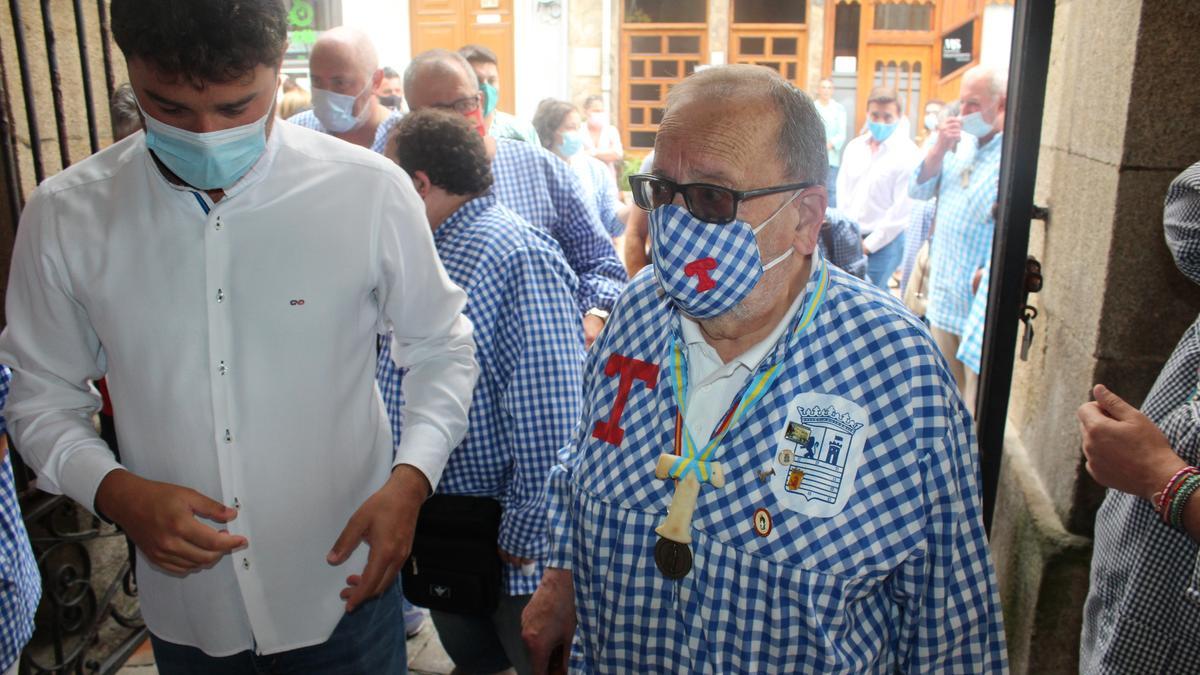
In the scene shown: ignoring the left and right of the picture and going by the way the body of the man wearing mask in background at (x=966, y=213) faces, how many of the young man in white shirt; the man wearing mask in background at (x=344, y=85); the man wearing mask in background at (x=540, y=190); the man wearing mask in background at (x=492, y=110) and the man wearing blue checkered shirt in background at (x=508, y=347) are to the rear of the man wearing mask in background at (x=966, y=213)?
0

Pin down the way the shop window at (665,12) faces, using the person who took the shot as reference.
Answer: facing the viewer

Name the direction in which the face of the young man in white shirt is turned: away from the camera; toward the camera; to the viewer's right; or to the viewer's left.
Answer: toward the camera

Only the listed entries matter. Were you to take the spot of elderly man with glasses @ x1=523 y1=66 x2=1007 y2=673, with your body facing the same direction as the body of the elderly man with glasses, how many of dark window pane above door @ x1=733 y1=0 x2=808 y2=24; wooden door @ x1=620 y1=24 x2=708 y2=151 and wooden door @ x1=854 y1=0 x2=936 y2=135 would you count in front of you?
0

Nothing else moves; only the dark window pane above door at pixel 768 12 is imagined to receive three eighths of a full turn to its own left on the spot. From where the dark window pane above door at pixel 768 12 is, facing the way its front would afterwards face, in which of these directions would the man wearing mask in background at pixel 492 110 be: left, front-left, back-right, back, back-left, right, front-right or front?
back-right

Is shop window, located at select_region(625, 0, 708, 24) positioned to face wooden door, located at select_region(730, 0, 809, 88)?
no

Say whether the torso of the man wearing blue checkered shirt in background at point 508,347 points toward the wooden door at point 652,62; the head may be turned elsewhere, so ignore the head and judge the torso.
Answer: no

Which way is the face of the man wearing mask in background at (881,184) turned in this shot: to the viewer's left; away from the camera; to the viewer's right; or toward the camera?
toward the camera

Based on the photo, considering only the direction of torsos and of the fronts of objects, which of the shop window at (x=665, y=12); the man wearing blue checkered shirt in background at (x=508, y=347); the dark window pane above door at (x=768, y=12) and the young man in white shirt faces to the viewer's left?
the man wearing blue checkered shirt in background

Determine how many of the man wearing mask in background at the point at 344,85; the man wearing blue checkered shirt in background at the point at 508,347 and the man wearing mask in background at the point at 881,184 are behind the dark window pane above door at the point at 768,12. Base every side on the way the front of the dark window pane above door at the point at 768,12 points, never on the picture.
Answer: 0

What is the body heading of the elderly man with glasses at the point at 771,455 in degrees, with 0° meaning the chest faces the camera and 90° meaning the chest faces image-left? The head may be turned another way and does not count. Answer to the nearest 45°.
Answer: approximately 45°

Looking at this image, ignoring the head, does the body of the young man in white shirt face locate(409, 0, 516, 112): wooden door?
no

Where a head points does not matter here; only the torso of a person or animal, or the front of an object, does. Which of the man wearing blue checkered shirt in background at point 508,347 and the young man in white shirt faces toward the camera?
the young man in white shirt

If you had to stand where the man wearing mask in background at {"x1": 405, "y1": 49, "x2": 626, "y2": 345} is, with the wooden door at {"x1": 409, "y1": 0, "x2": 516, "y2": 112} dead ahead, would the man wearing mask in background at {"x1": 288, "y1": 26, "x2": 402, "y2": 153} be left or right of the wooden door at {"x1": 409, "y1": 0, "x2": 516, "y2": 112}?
left

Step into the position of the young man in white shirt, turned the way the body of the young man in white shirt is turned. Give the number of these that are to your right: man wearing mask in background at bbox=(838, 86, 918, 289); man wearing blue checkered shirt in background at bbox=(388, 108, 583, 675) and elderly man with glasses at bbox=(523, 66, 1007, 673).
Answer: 0

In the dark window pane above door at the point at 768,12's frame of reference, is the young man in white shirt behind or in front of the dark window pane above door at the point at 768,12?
in front

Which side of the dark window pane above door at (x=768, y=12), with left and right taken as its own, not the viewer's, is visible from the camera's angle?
front
